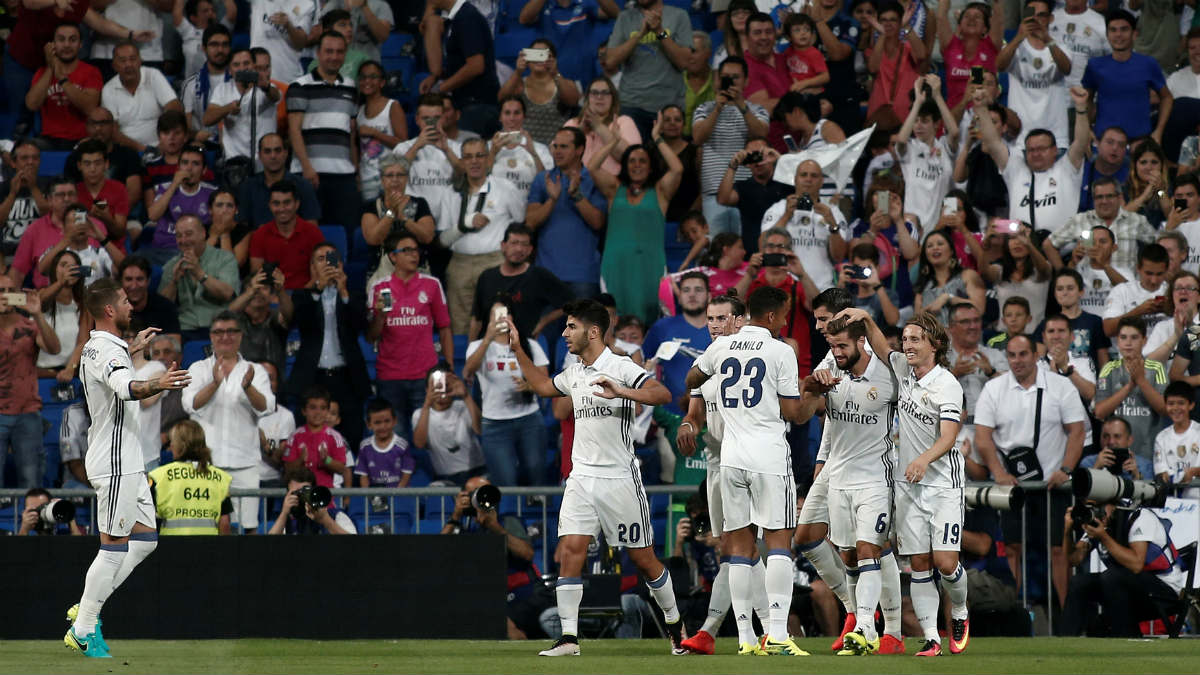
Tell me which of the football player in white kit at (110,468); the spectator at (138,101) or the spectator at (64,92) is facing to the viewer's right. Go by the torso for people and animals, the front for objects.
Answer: the football player in white kit

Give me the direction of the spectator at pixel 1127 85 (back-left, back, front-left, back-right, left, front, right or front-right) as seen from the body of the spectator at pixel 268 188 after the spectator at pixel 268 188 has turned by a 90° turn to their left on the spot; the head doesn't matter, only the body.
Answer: front

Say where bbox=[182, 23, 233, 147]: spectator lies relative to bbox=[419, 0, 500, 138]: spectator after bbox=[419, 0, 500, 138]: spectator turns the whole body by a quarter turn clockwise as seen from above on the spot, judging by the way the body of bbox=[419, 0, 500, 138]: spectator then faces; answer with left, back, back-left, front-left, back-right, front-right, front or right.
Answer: front-left

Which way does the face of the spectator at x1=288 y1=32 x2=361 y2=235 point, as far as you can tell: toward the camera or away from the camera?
toward the camera

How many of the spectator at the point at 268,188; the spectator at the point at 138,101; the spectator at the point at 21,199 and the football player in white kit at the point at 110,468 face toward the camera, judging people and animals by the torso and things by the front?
3

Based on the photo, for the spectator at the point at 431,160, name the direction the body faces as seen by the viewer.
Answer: toward the camera

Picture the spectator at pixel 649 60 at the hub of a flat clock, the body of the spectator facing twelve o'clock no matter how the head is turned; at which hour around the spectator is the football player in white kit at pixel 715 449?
The football player in white kit is roughly at 12 o'clock from the spectator.

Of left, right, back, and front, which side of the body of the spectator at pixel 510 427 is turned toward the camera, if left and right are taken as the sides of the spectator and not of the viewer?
front

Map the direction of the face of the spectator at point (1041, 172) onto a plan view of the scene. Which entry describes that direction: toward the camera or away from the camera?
toward the camera

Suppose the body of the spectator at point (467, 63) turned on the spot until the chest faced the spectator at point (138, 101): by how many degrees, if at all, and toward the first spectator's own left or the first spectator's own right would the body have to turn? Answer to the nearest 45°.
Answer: approximately 45° to the first spectator's own right

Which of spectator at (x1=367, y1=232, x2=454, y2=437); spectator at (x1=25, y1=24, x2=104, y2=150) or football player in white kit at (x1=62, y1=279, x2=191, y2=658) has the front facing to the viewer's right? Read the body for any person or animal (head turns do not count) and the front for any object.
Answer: the football player in white kit

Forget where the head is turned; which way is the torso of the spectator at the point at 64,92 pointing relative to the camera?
toward the camera

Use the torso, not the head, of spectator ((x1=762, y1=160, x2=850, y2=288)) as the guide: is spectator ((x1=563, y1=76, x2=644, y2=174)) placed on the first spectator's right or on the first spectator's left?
on the first spectator's right

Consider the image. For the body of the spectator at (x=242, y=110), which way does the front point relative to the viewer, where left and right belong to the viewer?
facing the viewer
